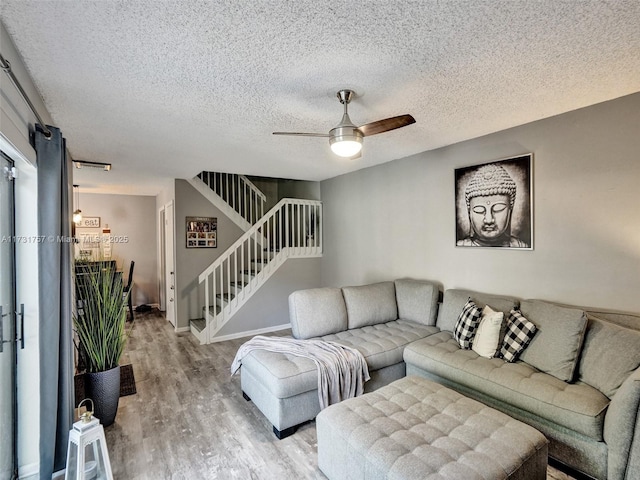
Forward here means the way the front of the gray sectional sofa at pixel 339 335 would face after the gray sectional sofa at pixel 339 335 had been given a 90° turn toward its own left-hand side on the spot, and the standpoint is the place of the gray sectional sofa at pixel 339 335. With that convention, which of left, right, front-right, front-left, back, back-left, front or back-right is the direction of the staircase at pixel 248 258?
left

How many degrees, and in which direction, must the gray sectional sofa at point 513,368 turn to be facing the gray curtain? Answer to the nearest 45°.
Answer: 0° — it already faces it

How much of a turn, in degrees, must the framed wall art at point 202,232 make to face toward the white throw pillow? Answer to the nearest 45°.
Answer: approximately 45° to its left
